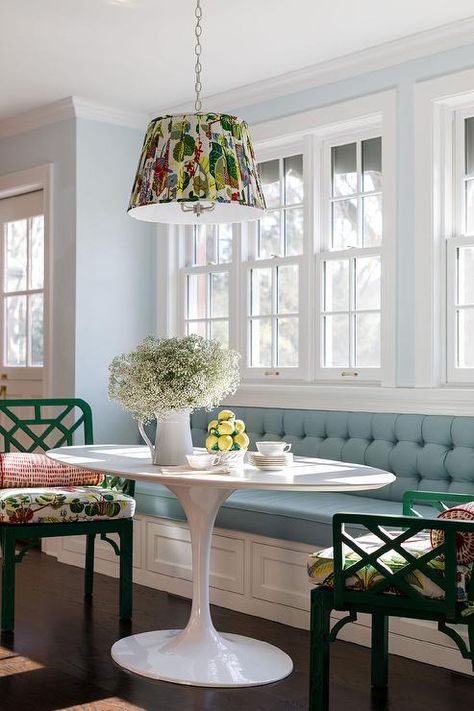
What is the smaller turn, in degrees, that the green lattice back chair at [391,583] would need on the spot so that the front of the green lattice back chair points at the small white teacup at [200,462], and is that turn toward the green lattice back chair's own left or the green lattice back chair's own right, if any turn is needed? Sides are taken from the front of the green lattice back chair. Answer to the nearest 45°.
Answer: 0° — it already faces it

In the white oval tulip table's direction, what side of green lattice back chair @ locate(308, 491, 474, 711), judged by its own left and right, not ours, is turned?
front

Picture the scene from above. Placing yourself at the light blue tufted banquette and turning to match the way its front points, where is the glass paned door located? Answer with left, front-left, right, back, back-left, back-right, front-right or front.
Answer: right

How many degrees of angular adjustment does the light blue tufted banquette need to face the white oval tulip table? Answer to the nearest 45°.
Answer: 0° — it already faces it

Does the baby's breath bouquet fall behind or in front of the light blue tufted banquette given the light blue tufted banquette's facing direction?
in front

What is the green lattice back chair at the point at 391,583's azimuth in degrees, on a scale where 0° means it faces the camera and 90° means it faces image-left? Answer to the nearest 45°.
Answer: approximately 135°

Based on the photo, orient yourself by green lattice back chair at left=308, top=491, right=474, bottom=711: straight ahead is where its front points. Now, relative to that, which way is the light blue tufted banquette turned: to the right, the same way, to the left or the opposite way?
to the left

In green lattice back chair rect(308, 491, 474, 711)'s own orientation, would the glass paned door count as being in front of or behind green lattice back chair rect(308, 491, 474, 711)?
in front

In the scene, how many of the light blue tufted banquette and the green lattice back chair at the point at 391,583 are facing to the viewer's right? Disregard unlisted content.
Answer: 0

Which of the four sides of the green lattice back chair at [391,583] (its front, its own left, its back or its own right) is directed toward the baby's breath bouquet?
front

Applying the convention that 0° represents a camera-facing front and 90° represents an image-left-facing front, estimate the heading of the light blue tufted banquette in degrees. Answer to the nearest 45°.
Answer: approximately 45°

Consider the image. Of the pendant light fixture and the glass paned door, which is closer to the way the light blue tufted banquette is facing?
the pendant light fixture

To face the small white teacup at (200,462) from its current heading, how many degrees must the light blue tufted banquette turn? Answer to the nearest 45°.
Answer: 0° — it already faces it
